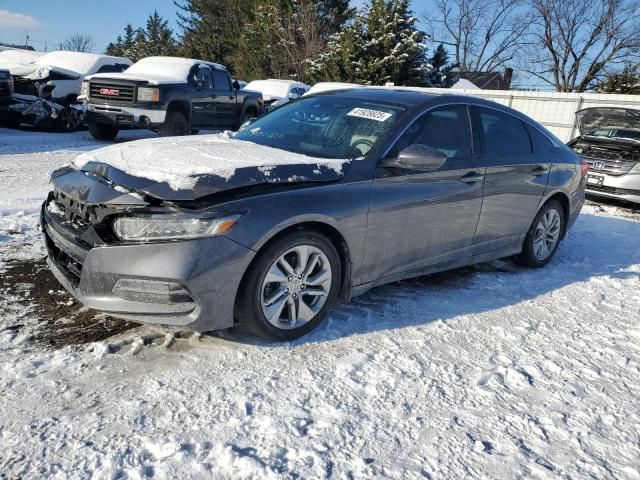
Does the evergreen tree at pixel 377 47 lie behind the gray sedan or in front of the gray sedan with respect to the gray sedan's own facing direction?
behind

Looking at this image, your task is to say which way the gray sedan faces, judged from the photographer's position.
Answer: facing the viewer and to the left of the viewer

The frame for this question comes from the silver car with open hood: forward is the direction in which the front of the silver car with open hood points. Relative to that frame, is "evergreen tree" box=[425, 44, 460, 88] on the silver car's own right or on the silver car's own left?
on the silver car's own right

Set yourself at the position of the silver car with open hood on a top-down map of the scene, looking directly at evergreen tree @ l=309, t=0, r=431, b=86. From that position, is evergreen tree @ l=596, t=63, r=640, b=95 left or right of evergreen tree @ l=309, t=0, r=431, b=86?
right

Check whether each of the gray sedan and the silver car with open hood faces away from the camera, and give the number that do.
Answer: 0

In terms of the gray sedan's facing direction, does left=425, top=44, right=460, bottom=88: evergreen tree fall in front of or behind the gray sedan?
behind

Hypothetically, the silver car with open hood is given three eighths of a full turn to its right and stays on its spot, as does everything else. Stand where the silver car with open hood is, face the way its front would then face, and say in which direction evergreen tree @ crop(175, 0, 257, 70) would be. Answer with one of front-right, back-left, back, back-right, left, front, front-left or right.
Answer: front-left

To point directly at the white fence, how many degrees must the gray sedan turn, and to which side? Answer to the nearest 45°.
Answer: approximately 180°
